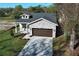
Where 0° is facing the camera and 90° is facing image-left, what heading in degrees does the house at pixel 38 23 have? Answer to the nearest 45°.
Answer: approximately 0°
